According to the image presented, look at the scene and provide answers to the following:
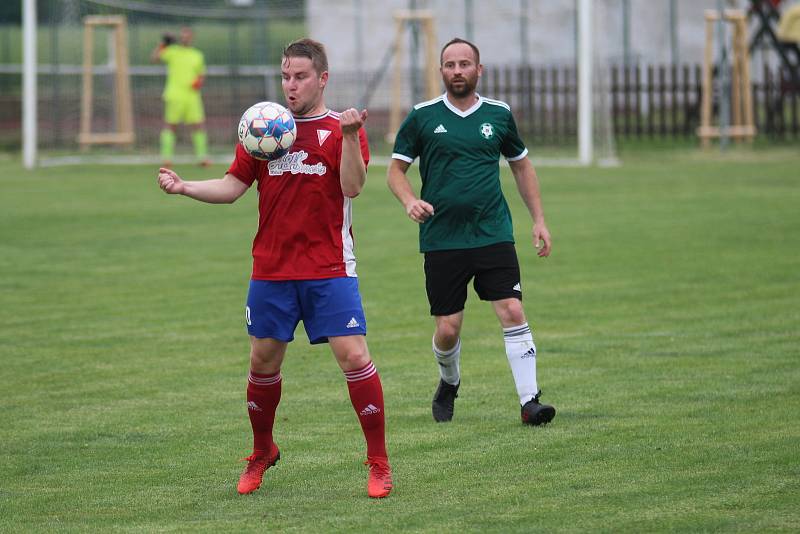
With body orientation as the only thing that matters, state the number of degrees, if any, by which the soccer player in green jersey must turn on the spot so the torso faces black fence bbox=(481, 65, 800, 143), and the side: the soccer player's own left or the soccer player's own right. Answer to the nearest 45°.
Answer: approximately 180°

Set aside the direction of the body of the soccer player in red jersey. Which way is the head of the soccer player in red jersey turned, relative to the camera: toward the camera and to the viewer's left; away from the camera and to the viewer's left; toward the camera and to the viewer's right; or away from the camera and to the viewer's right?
toward the camera and to the viewer's left

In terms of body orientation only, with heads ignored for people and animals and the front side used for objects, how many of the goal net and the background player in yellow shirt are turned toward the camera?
2

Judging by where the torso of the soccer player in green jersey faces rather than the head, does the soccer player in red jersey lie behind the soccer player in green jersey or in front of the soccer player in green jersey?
in front

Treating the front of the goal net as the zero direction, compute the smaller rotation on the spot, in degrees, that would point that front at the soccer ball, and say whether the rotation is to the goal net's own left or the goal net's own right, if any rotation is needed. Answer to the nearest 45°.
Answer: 0° — it already faces it

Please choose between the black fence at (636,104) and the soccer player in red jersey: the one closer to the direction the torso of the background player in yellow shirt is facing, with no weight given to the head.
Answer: the soccer player in red jersey

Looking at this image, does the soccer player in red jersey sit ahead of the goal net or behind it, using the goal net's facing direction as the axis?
ahead

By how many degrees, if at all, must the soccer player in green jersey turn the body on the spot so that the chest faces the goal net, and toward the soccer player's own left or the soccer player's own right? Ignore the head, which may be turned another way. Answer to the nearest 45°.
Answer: approximately 180°
